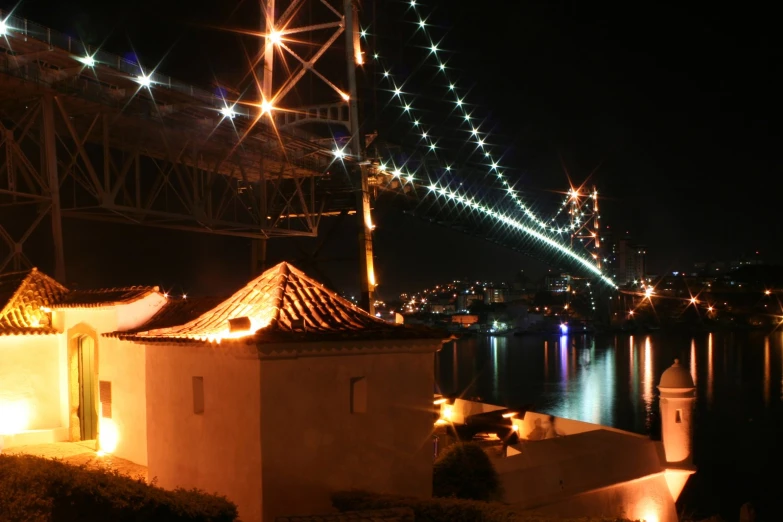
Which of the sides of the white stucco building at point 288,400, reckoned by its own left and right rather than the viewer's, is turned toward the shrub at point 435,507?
left

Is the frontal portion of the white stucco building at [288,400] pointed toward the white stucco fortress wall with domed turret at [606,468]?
no

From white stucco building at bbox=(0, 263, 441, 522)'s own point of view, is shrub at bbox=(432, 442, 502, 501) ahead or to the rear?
to the rear

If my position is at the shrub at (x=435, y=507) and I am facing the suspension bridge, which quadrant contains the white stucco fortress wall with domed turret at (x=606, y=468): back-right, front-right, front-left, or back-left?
front-right

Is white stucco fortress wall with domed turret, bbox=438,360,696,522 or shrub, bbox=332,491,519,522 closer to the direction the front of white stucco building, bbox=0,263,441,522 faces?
the shrub

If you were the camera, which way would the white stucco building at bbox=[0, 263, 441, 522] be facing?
facing the viewer and to the left of the viewer
